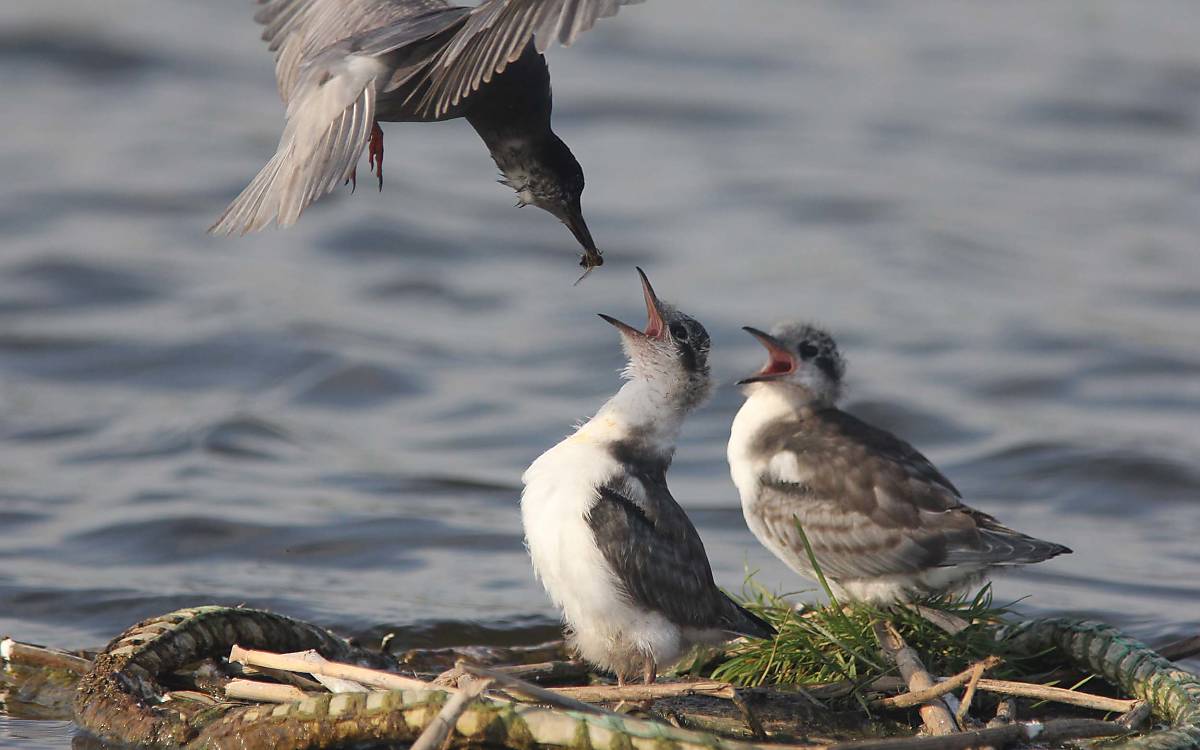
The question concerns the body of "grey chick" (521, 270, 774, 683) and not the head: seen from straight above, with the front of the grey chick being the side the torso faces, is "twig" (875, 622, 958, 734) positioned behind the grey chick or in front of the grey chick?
behind

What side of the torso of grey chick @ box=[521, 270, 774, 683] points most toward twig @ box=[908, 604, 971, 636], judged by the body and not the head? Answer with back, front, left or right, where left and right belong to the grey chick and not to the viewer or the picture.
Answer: back

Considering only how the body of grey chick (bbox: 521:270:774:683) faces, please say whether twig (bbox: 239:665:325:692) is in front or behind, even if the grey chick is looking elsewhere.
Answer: in front

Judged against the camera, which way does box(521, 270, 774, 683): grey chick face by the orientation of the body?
to the viewer's left

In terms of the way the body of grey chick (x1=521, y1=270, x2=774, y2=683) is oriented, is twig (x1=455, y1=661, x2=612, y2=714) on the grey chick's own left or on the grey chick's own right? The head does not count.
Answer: on the grey chick's own left
